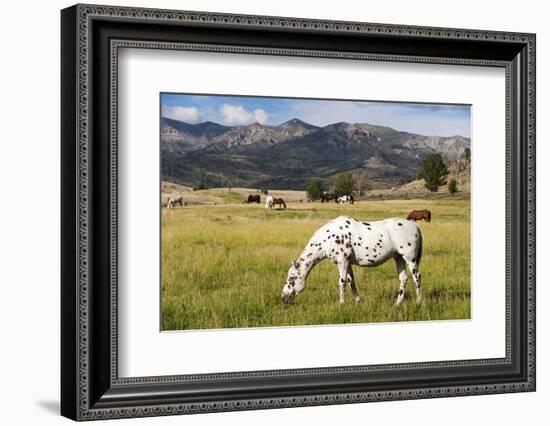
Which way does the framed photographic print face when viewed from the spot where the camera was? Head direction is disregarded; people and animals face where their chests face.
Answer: facing the viewer and to the right of the viewer
